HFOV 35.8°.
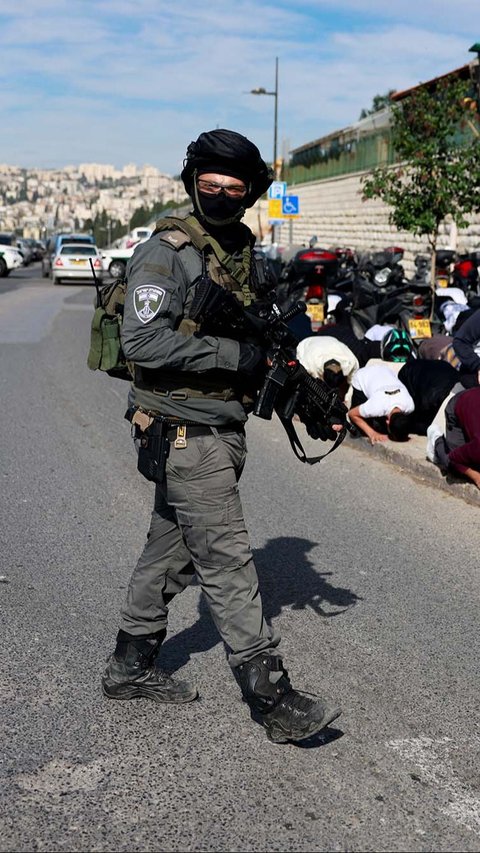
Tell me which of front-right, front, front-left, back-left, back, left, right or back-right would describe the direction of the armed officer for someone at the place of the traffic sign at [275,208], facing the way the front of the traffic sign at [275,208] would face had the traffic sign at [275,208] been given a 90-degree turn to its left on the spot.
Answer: right

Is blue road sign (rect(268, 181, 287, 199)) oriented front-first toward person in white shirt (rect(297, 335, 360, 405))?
yes

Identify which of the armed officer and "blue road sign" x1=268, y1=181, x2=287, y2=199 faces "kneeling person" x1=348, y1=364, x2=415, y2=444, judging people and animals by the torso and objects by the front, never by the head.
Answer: the blue road sign

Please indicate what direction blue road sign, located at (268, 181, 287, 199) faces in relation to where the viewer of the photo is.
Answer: facing the viewer

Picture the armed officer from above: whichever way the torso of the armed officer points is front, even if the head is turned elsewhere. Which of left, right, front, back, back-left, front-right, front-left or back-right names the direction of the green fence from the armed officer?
back-left

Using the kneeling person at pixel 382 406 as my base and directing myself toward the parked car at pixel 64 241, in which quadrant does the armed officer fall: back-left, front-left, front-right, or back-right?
back-left

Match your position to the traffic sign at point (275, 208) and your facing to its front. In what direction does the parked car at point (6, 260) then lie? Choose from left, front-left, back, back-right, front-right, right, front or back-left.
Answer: back-right

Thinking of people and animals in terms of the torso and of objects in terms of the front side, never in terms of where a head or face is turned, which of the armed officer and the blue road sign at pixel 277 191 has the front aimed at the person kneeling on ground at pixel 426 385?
the blue road sign

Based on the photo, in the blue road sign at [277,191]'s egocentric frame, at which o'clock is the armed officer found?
The armed officer is roughly at 12 o'clock from the blue road sign.

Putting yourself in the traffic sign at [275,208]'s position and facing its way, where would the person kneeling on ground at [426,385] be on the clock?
The person kneeling on ground is roughly at 12 o'clock from the traffic sign.

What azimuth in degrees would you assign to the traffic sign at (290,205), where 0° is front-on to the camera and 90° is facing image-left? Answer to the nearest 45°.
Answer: approximately 0°

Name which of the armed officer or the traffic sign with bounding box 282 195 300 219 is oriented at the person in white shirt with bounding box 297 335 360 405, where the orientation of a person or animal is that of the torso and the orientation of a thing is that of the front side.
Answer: the traffic sign

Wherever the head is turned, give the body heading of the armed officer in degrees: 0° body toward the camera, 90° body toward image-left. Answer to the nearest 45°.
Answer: approximately 315°
